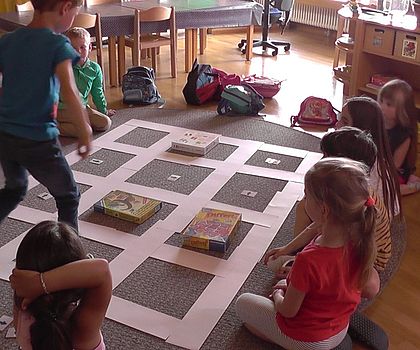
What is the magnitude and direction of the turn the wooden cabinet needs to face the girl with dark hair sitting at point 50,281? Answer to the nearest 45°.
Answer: approximately 45° to its left

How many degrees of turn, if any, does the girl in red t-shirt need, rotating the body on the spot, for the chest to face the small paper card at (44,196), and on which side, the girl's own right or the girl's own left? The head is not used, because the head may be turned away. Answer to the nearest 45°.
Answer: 0° — they already face it

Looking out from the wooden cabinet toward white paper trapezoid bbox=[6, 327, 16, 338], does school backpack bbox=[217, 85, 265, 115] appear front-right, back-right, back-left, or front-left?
front-right

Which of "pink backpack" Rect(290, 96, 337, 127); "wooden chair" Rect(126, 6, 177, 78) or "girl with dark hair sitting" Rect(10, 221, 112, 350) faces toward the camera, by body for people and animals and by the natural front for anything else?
the pink backpack

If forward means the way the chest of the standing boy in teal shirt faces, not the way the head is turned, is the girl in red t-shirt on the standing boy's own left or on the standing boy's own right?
on the standing boy's own right

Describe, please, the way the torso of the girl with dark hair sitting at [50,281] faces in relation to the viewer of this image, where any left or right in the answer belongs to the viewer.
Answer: facing away from the viewer

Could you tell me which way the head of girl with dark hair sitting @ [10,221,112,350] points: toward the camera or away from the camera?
away from the camera

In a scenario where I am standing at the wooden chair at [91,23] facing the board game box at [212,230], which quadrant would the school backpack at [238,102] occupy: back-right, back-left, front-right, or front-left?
front-left

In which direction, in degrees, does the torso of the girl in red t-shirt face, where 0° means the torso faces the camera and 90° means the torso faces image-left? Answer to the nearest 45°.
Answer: approximately 135°

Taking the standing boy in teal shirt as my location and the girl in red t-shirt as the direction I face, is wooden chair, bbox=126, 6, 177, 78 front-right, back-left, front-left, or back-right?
back-left

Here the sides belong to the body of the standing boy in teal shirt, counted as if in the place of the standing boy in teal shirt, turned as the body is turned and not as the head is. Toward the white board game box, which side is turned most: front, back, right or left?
front

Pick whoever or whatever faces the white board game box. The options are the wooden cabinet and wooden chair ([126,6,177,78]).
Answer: the wooden cabinet

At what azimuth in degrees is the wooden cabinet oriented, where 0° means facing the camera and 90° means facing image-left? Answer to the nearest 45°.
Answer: approximately 45°

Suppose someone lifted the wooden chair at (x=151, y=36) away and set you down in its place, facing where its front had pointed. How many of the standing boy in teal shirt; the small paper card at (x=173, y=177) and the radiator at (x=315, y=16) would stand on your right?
1

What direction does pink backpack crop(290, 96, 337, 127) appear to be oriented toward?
toward the camera

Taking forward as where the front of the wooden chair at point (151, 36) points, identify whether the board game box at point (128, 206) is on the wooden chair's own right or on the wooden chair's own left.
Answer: on the wooden chair's own left

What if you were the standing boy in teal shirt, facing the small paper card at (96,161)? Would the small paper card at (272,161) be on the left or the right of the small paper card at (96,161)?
right
